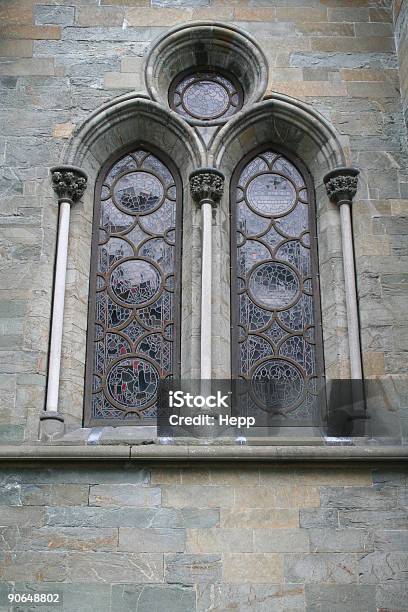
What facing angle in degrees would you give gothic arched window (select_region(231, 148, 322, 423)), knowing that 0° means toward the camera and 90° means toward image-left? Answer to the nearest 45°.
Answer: approximately 0°
